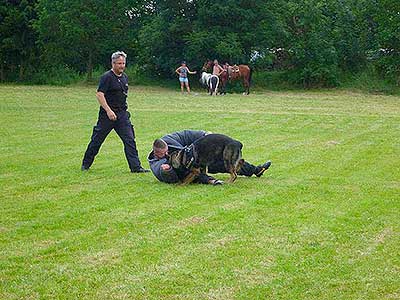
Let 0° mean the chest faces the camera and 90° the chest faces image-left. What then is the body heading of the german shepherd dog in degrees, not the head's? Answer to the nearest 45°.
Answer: approximately 90°

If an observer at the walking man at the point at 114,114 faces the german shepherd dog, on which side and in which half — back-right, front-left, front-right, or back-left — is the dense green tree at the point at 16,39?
back-left

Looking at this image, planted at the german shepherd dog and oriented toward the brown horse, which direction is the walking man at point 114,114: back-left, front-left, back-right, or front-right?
front-left

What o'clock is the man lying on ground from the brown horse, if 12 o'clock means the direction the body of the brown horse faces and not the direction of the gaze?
The man lying on ground is roughly at 9 o'clock from the brown horse.

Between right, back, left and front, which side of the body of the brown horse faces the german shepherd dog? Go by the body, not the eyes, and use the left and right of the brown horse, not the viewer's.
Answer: left

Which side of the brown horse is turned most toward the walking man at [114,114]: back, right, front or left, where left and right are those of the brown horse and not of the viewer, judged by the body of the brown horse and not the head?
left

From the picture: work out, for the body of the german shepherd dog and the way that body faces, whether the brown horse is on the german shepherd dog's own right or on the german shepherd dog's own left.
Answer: on the german shepherd dog's own right

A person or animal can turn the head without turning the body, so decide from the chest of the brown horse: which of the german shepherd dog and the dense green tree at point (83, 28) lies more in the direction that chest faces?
the dense green tree

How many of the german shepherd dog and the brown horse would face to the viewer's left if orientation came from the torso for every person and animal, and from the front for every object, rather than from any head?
2

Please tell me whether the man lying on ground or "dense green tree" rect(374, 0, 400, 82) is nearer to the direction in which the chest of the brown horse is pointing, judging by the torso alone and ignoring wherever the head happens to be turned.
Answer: the man lying on ground

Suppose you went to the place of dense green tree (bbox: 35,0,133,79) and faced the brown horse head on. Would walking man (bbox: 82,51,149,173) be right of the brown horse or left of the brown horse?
right

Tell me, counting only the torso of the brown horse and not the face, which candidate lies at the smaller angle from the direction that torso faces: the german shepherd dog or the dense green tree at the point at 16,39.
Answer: the dense green tree

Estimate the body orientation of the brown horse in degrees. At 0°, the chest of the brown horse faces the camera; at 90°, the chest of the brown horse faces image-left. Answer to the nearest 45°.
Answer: approximately 90°
